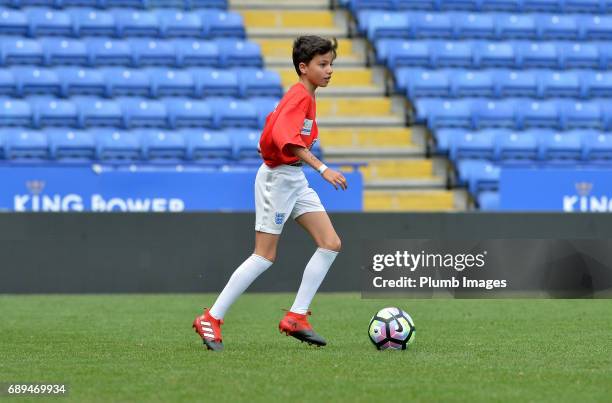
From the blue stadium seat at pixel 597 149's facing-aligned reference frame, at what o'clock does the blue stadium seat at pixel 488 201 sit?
the blue stadium seat at pixel 488 201 is roughly at 1 o'clock from the blue stadium seat at pixel 597 149.

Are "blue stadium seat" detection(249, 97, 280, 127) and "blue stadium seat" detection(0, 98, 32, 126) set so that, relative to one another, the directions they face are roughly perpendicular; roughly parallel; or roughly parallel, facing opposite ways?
roughly parallel

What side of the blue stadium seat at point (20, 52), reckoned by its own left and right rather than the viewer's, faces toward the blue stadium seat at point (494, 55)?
left

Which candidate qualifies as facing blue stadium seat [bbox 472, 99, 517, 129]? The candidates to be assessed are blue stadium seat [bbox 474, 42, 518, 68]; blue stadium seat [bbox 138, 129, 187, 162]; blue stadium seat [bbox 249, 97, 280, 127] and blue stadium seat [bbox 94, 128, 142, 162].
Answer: blue stadium seat [bbox 474, 42, 518, 68]

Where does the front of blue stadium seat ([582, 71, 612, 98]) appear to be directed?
toward the camera

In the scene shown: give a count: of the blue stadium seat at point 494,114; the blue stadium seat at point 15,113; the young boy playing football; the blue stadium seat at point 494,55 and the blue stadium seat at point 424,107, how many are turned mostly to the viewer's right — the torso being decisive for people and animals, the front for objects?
1

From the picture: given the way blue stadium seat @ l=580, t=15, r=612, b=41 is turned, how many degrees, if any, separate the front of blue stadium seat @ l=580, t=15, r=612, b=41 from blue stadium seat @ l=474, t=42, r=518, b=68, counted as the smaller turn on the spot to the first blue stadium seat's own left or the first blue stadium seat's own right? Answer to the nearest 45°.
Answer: approximately 45° to the first blue stadium seat's own right

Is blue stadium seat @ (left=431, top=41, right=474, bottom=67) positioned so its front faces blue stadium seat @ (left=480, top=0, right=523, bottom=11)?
no

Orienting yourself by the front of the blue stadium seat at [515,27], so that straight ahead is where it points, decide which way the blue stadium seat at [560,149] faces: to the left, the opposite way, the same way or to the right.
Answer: the same way

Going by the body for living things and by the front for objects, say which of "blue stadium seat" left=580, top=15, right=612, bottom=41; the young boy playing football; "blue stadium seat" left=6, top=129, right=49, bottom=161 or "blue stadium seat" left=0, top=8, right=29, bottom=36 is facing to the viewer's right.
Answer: the young boy playing football

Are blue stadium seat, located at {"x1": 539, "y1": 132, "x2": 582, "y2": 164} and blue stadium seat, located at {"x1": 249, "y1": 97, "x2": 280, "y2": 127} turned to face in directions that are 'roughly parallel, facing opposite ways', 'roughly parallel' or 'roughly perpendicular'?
roughly parallel

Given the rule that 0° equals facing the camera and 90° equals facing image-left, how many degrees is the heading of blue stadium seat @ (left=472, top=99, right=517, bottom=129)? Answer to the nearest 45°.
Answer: approximately 0°

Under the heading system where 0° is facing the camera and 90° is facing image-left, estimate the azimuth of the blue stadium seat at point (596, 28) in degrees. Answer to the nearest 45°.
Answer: approximately 0°

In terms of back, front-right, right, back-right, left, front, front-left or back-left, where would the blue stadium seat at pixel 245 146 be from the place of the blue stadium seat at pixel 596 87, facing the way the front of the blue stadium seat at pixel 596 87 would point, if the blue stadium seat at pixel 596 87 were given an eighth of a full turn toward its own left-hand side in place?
right

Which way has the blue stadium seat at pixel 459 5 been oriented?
toward the camera

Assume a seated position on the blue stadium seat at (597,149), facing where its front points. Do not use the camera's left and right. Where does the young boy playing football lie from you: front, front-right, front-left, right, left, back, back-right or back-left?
front

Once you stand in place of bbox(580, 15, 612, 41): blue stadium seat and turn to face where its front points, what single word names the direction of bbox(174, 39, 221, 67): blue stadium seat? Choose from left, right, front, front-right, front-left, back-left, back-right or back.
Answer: front-right

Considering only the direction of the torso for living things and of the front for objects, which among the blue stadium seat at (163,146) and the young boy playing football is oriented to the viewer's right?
the young boy playing football

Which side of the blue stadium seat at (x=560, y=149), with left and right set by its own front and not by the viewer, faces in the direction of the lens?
front

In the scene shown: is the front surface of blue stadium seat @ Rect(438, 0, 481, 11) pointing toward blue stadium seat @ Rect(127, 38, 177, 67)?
no
